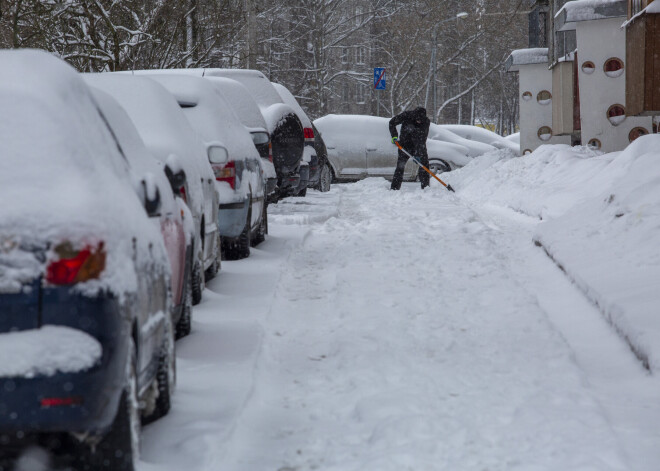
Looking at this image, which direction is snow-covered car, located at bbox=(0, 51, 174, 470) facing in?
away from the camera

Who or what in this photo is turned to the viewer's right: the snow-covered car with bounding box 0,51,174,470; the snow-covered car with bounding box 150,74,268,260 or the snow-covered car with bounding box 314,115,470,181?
the snow-covered car with bounding box 314,115,470,181

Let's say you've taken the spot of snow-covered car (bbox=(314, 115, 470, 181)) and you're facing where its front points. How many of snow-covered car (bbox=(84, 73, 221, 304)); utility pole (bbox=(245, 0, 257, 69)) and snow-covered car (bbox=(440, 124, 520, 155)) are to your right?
1

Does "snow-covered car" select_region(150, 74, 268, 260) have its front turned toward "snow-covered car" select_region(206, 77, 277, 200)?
yes

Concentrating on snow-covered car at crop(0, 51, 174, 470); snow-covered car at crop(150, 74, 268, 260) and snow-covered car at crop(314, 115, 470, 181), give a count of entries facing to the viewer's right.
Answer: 1

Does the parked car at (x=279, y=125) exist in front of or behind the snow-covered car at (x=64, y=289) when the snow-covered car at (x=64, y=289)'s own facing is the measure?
in front

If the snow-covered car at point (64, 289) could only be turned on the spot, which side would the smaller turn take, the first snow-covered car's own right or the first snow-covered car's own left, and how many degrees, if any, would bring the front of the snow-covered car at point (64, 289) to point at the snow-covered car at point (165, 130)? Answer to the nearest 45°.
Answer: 0° — it already faces it

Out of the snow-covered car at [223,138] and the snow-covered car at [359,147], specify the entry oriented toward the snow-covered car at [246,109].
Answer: the snow-covered car at [223,138]

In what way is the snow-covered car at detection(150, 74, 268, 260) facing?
away from the camera

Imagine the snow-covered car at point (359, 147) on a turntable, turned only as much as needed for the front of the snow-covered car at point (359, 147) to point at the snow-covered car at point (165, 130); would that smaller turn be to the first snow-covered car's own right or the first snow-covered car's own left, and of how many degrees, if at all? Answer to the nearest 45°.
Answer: approximately 90° to the first snow-covered car's own right

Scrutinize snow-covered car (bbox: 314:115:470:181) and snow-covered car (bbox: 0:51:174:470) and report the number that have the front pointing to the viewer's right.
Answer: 1

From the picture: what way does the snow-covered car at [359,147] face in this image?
to the viewer's right

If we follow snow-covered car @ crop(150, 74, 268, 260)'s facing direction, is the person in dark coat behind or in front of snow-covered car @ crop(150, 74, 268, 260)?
in front

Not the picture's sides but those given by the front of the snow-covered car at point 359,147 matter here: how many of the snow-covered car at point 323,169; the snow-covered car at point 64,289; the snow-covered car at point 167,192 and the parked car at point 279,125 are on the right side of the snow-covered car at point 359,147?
4

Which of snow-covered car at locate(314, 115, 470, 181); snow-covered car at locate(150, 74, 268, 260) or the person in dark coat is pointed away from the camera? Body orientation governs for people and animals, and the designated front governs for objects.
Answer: snow-covered car at locate(150, 74, 268, 260)
